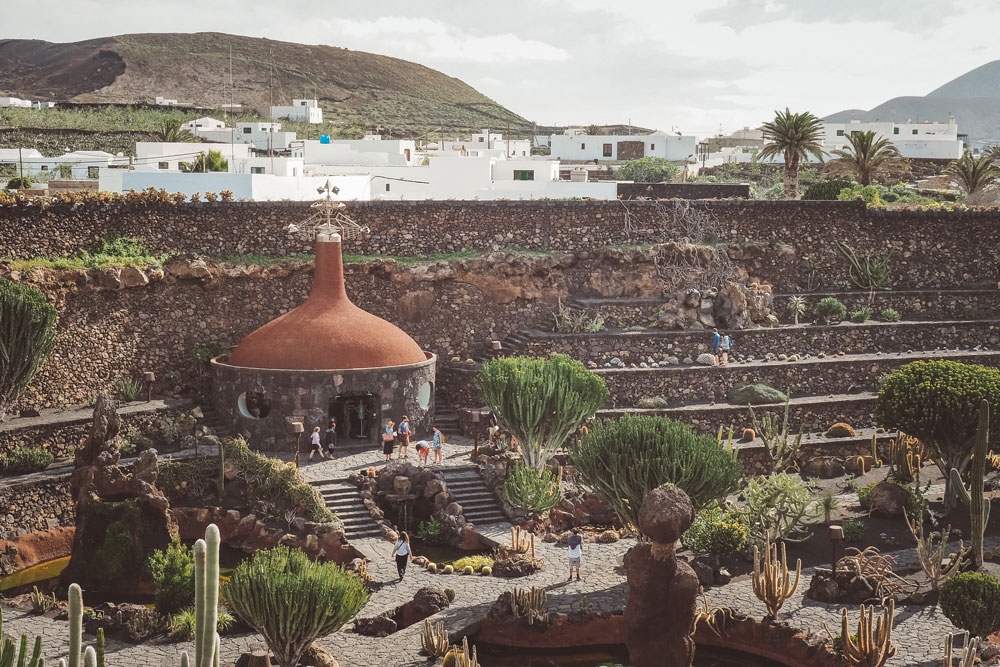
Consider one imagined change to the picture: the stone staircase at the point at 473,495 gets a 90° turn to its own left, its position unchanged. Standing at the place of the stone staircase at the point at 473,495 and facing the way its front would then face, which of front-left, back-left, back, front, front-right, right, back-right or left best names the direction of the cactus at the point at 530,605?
back-right

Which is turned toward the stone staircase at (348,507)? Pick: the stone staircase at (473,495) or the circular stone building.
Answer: the circular stone building

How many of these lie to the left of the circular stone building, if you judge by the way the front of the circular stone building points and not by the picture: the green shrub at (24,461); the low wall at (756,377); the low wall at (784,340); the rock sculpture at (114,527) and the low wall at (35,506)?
2

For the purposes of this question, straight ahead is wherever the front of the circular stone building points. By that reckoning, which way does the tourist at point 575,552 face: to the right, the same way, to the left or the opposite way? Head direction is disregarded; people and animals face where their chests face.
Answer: the opposite way

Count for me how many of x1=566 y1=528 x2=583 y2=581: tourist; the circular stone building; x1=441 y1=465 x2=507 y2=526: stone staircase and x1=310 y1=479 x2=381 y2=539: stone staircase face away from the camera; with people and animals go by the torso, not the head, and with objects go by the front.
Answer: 1

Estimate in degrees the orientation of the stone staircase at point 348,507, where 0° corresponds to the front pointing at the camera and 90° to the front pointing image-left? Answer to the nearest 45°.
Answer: approximately 315°

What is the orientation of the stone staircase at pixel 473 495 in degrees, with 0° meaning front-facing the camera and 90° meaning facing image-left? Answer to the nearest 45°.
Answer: approximately 315°

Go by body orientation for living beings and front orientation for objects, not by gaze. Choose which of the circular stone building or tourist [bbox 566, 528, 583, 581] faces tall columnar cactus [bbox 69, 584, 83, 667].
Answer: the circular stone building

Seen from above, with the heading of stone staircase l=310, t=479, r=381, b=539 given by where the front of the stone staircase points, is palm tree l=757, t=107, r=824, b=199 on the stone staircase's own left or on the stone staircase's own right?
on the stone staircase's own left

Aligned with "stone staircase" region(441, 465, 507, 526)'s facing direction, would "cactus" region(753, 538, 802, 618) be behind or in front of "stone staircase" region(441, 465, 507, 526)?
in front

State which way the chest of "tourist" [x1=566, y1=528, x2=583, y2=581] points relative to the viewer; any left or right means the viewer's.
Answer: facing away from the viewer

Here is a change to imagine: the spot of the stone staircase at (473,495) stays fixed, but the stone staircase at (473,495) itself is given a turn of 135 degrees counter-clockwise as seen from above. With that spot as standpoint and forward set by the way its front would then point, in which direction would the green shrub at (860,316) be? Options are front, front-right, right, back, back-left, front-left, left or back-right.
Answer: front-right

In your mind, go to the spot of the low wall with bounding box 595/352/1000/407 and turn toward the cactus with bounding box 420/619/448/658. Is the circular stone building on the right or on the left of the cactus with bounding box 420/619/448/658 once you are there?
right

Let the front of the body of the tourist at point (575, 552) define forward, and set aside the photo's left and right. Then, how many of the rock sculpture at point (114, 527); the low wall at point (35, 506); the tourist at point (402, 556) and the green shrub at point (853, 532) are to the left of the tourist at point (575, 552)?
3
